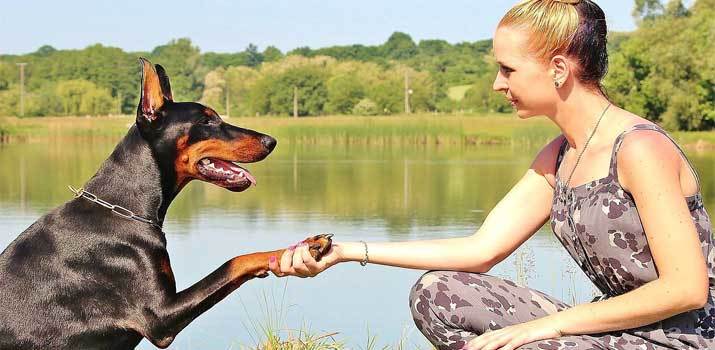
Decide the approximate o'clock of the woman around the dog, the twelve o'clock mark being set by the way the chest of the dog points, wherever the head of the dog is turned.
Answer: The woman is roughly at 1 o'clock from the dog.

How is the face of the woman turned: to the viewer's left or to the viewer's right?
to the viewer's left

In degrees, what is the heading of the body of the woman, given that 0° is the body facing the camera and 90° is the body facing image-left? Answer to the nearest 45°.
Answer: approximately 90°

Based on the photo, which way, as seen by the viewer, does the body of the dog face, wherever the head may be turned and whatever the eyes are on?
to the viewer's right

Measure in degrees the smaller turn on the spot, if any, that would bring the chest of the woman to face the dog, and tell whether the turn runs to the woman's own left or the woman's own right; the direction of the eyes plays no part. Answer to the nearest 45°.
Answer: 0° — they already face it

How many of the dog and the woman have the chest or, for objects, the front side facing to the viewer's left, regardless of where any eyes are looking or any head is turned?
1

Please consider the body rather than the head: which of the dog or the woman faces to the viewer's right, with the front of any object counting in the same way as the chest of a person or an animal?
the dog
